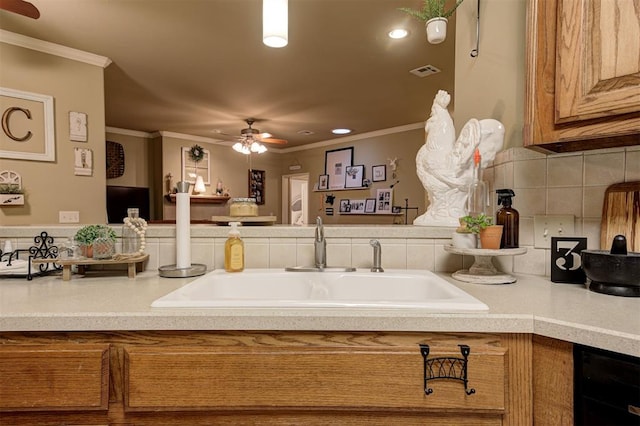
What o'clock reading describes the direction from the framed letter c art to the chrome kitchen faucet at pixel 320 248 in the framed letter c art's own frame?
The chrome kitchen faucet is roughly at 1 o'clock from the framed letter c art.

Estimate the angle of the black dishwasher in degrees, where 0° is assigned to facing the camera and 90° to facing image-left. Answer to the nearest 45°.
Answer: approximately 45°

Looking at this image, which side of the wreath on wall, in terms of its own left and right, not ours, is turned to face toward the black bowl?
front

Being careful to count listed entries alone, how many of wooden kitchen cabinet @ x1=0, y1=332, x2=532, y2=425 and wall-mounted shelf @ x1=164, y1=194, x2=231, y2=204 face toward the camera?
2

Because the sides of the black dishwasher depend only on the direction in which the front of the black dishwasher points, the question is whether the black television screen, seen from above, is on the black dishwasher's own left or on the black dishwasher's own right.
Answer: on the black dishwasher's own right

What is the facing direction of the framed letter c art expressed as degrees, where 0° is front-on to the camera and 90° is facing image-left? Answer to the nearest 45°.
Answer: approximately 315°

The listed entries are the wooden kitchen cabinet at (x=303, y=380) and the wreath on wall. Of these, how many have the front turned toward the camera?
2

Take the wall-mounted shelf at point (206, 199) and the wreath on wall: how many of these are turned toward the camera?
2

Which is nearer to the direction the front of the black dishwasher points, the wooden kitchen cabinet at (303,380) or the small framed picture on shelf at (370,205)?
the wooden kitchen cabinet

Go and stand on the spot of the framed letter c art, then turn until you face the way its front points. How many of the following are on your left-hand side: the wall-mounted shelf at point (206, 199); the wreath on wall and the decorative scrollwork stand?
2

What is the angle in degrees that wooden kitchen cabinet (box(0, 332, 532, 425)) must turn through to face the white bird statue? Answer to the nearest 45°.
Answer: approximately 135° to its left
